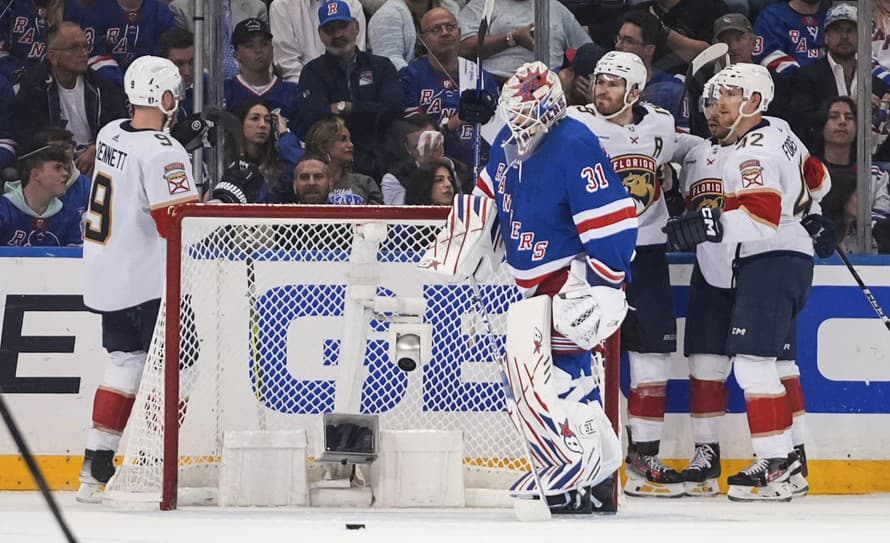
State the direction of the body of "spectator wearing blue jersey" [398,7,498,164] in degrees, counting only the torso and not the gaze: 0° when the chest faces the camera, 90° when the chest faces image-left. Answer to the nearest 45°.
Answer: approximately 0°

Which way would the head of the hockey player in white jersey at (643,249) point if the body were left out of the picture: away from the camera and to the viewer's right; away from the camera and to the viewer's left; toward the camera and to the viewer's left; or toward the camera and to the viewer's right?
toward the camera and to the viewer's left

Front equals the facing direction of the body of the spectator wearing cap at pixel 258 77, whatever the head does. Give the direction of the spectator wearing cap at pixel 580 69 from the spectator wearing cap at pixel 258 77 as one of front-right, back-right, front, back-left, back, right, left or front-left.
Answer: left

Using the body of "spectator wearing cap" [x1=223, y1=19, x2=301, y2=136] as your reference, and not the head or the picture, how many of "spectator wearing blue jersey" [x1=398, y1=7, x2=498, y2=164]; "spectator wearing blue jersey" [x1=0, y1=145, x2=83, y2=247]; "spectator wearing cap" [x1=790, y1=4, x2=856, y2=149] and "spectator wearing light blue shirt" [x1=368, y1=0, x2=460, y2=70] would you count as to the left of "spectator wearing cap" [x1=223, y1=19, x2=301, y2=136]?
3

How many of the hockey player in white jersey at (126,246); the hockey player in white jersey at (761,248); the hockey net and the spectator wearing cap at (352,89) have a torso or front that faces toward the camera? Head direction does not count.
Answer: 2
